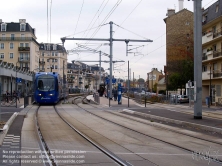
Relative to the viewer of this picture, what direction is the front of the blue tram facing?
facing the viewer
